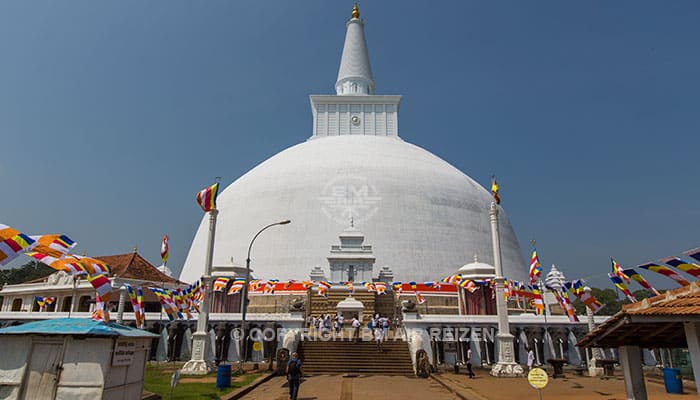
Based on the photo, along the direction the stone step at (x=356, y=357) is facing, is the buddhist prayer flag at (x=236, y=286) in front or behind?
behind

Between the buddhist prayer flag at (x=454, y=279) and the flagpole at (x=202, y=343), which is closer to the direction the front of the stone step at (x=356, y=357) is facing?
the flagpole

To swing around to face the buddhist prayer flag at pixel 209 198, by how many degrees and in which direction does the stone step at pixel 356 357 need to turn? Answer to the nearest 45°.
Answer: approximately 90° to its right

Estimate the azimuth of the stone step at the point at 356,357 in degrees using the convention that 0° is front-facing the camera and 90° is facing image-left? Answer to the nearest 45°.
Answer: approximately 0°
